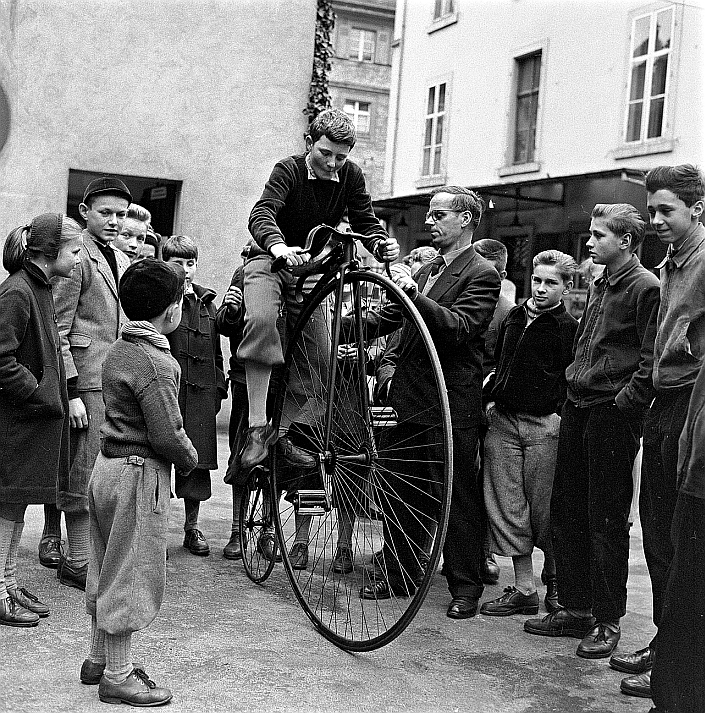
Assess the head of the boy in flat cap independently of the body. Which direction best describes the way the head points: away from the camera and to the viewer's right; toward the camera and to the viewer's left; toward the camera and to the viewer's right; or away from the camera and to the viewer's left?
toward the camera and to the viewer's right

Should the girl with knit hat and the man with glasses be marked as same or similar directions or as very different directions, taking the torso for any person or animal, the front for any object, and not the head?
very different directions

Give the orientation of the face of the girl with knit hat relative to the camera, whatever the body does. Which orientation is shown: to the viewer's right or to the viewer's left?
to the viewer's right

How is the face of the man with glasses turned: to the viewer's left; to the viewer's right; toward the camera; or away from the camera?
to the viewer's left

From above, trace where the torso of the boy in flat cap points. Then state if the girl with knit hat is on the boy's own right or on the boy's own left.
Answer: on the boy's own right

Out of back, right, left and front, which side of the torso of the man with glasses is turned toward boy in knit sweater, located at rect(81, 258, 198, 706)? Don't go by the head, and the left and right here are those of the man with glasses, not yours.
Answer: front

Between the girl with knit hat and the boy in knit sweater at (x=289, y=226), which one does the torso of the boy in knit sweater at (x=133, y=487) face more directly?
the boy in knit sweater

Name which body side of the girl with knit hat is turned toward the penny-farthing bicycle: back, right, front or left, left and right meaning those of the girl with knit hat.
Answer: front

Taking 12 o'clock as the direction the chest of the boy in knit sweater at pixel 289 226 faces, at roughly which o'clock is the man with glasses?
The man with glasses is roughly at 10 o'clock from the boy in knit sweater.

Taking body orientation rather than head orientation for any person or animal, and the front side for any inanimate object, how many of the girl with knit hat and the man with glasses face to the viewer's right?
1

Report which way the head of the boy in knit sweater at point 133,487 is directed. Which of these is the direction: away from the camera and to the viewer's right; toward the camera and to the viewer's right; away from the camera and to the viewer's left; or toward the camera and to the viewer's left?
away from the camera and to the viewer's right

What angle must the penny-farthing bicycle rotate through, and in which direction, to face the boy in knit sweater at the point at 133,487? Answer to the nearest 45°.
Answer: approximately 90° to its right

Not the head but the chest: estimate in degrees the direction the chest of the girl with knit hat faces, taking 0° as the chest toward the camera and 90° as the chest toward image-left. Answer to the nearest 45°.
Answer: approximately 270°
